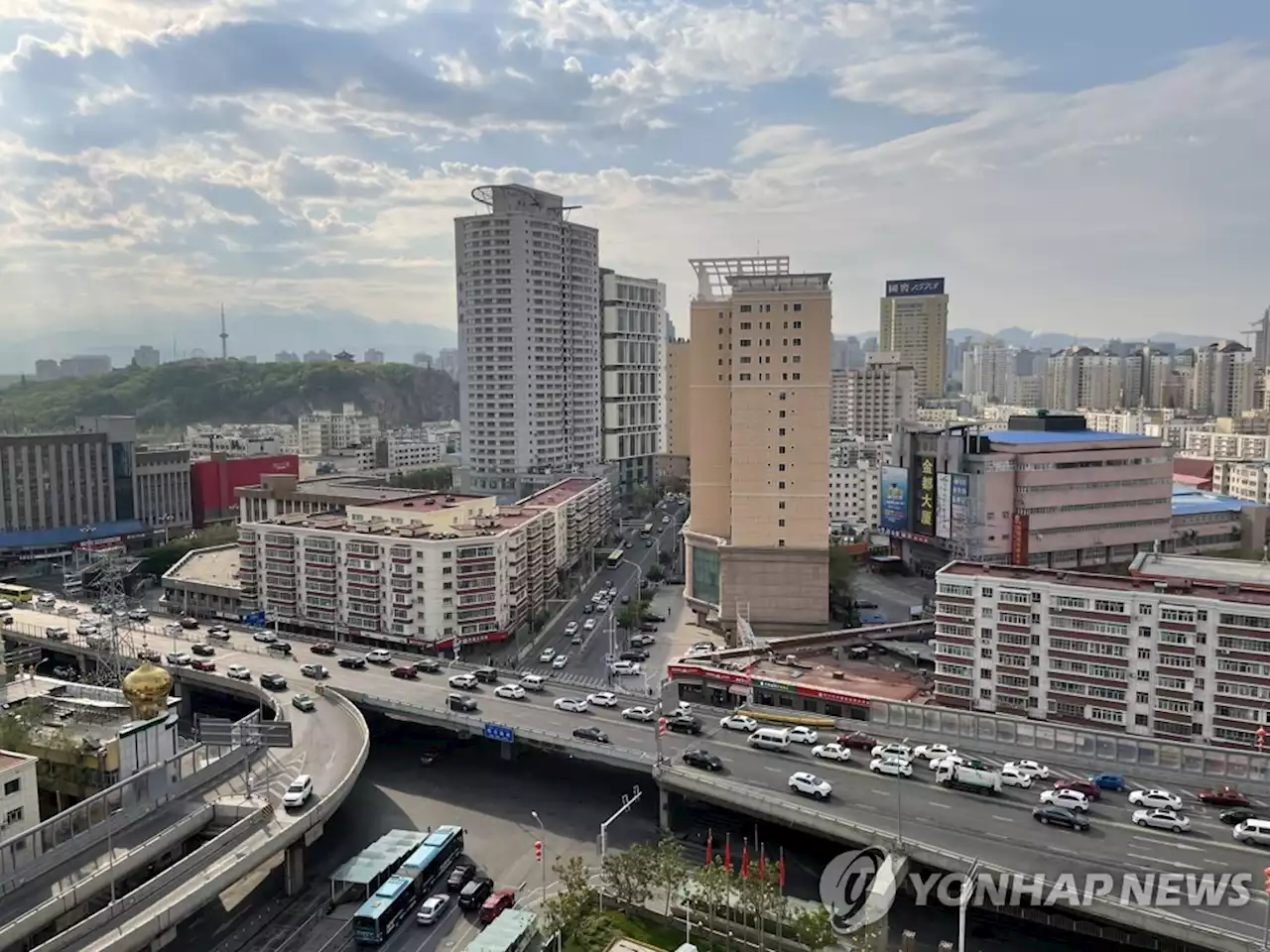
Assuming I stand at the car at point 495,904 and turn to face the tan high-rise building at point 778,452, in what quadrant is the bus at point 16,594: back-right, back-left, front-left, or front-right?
front-left

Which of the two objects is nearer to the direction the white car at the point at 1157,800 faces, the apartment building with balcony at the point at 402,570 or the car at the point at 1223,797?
the apartment building with balcony

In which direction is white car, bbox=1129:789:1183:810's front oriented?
to the viewer's left

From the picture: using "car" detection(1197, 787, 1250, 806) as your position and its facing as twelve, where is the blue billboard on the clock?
The blue billboard is roughly at 2 o'clock from the car.

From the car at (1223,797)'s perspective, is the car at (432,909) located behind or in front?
in front

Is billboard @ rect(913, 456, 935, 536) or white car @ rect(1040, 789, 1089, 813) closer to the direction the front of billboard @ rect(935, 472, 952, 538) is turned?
the white car

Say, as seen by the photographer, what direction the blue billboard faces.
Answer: facing the viewer and to the left of the viewer

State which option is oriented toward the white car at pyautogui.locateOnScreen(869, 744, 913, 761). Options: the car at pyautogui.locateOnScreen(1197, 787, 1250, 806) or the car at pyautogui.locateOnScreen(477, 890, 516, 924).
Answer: the car at pyautogui.locateOnScreen(1197, 787, 1250, 806)

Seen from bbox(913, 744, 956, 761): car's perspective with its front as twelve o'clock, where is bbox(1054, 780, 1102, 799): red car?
The red car is roughly at 7 o'clock from the car.

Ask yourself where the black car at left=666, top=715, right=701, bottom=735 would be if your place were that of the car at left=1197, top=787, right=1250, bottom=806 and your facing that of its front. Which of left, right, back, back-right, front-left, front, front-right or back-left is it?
front

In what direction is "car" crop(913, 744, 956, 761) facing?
to the viewer's left

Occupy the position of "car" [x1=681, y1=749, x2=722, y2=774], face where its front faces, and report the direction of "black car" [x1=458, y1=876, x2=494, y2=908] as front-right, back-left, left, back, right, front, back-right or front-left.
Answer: right

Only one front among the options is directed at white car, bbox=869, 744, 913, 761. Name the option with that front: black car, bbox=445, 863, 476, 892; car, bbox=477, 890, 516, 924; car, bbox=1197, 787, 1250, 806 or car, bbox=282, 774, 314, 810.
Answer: car, bbox=1197, 787, 1250, 806

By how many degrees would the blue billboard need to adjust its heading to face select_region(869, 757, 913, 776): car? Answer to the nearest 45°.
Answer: approximately 45° to its left

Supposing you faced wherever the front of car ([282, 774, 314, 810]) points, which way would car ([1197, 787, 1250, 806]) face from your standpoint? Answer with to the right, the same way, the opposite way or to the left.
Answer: to the right

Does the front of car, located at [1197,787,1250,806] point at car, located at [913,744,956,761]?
yes

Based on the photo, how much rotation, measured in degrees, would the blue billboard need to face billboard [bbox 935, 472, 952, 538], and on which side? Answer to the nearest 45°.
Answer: approximately 90° to its left

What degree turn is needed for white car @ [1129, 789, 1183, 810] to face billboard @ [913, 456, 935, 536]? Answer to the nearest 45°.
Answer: approximately 90° to its right
